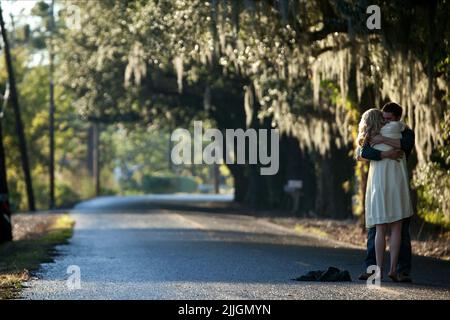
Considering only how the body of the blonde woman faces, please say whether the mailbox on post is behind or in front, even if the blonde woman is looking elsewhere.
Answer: in front

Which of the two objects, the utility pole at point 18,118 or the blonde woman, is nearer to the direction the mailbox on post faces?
the utility pole

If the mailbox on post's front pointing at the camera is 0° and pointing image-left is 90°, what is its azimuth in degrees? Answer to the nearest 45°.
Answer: approximately 90°

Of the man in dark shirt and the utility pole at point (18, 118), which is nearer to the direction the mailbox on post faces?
the utility pole

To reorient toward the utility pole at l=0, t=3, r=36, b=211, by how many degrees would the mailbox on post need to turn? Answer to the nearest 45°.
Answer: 0° — it already faces it

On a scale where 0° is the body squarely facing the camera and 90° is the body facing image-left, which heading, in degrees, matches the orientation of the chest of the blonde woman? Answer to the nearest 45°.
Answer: approximately 180°

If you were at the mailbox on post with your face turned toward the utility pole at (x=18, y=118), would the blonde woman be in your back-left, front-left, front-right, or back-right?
back-left

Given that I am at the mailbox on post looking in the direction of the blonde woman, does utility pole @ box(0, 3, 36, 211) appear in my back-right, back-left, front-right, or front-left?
back-right

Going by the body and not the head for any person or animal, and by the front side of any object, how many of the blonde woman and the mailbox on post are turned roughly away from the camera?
1

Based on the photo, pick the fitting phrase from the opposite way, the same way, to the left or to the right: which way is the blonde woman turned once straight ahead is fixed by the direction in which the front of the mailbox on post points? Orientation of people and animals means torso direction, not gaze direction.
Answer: to the right

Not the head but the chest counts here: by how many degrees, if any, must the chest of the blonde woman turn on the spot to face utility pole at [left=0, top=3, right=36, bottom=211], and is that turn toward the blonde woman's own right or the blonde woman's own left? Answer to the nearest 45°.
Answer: approximately 45° to the blonde woman's own left

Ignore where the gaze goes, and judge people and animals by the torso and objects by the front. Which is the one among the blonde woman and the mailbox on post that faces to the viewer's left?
the mailbox on post
